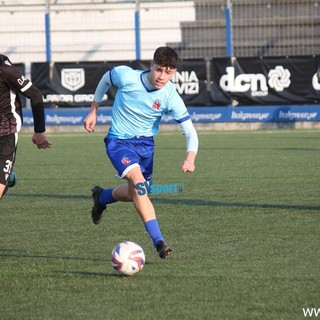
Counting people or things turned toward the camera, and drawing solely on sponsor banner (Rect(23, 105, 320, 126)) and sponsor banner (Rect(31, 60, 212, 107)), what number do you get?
2

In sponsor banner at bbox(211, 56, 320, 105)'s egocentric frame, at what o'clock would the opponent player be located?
The opponent player is roughly at 12 o'clock from the sponsor banner.

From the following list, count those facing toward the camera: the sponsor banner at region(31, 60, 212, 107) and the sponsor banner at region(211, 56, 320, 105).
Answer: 2

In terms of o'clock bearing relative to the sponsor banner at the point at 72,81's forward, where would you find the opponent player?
The opponent player is roughly at 12 o'clock from the sponsor banner.

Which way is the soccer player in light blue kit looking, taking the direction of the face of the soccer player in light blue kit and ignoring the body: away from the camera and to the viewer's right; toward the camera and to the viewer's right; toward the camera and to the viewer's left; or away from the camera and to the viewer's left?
toward the camera and to the viewer's left

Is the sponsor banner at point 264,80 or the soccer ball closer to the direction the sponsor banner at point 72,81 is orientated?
the soccer ball

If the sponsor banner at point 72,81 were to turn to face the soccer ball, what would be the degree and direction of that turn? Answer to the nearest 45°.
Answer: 0° — it already faces it

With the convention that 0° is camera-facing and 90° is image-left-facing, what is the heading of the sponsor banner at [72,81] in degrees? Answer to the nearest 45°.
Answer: approximately 0°

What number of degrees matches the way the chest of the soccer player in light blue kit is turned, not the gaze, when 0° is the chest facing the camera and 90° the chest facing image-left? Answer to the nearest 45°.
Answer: approximately 315°

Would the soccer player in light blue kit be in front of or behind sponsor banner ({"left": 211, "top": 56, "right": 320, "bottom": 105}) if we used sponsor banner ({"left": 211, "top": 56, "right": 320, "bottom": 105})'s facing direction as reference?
in front

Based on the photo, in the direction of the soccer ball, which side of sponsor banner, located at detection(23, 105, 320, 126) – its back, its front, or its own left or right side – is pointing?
front
